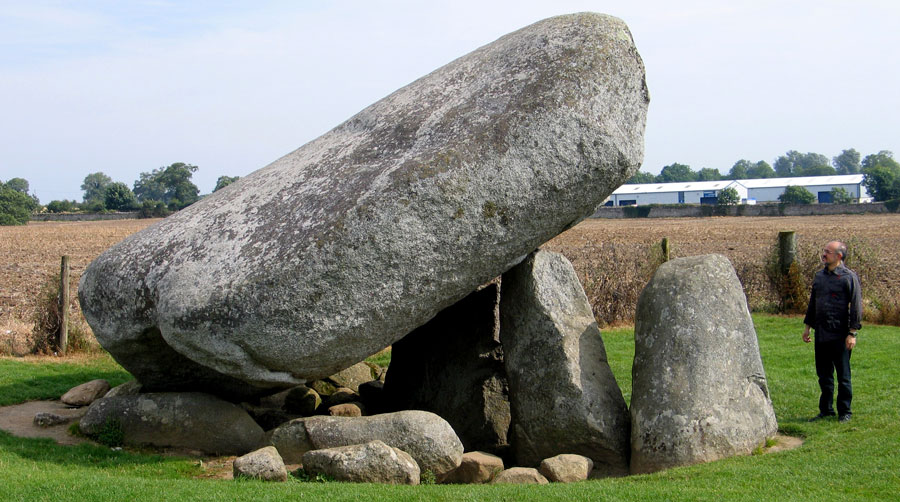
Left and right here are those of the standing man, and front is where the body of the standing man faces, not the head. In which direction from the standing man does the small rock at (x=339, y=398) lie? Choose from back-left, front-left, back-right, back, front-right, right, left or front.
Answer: front-right

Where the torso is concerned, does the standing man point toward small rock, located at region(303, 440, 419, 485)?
yes

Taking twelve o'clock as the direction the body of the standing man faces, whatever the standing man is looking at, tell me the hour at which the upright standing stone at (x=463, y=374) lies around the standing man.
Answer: The upright standing stone is roughly at 1 o'clock from the standing man.

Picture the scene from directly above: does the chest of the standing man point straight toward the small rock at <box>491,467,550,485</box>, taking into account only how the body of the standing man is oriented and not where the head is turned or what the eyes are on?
yes

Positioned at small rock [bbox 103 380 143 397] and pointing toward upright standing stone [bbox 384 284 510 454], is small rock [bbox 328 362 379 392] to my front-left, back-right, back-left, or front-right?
front-left

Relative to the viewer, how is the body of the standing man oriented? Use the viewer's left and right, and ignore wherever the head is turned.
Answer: facing the viewer and to the left of the viewer

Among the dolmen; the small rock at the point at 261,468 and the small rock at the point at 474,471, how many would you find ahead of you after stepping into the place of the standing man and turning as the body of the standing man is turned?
3

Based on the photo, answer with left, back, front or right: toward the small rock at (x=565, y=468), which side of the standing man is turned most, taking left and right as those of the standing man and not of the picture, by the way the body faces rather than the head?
front

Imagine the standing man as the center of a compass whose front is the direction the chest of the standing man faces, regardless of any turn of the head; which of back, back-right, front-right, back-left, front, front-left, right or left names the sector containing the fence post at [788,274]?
back-right

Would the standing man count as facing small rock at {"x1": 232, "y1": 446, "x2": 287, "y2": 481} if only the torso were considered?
yes

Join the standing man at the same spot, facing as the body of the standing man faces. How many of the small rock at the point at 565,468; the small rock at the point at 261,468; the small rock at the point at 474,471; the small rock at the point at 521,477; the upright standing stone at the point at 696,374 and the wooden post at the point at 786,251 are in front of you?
5

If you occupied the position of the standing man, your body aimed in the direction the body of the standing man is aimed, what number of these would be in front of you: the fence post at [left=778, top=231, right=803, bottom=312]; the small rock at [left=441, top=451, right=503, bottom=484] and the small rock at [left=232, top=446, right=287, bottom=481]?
2

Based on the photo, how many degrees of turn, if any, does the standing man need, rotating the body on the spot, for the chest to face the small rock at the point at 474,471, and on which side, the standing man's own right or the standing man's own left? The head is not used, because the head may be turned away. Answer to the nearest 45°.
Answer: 0° — they already face it

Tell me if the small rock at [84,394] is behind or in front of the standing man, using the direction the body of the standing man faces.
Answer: in front

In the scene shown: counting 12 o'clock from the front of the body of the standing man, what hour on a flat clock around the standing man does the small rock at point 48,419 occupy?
The small rock is roughly at 1 o'clock from the standing man.

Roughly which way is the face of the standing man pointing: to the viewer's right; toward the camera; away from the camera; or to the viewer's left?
to the viewer's left

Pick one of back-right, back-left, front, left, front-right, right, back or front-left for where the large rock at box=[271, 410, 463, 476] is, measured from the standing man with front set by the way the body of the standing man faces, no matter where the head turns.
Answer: front
